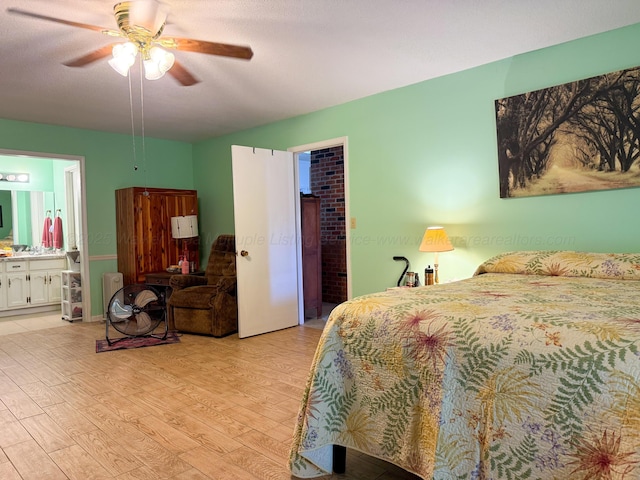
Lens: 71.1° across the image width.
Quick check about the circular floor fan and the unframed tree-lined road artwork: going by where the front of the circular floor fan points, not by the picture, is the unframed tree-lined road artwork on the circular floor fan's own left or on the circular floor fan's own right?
on the circular floor fan's own left

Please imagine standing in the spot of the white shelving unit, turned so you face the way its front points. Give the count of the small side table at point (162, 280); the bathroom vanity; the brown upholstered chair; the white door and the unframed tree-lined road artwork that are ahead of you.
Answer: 4

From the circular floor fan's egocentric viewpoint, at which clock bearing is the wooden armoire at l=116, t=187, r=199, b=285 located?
The wooden armoire is roughly at 6 o'clock from the circular floor fan.

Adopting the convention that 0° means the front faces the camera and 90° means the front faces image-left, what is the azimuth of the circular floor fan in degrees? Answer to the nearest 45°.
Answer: approximately 0°

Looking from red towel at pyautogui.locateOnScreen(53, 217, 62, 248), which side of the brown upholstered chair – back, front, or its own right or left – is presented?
right

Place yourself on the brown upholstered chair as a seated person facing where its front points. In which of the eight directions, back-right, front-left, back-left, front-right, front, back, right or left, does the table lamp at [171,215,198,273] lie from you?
back-right

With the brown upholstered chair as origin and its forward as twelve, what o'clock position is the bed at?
The bed is roughly at 10 o'clock from the brown upholstered chair.

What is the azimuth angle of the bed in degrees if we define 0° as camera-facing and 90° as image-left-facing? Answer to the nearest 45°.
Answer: approximately 45°

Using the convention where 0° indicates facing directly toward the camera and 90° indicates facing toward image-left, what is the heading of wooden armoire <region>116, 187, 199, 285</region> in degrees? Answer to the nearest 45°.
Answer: approximately 315°

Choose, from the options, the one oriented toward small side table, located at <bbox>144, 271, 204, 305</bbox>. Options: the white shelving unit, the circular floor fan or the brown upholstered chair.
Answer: the white shelving unit

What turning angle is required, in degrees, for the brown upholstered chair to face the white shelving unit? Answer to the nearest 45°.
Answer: approximately 90° to its right

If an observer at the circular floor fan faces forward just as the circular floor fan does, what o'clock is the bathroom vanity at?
The bathroom vanity is roughly at 5 o'clock from the circular floor fan.

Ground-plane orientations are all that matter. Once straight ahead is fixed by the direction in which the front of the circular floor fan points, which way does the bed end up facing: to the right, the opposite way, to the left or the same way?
to the right
